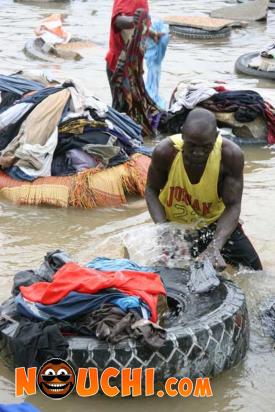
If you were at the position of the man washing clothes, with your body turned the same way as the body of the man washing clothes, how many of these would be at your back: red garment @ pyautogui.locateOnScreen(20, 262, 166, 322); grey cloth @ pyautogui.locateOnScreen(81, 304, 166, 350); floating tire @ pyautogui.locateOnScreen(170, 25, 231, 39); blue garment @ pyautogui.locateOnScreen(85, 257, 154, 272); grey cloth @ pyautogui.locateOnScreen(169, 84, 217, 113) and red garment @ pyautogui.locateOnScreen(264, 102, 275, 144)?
3

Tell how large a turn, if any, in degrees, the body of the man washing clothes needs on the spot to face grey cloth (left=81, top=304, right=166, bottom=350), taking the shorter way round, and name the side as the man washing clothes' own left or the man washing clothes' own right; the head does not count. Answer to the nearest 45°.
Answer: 0° — they already face it

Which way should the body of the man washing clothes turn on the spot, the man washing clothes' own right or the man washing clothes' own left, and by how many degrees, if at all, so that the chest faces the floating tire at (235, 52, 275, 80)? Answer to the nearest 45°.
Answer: approximately 180°

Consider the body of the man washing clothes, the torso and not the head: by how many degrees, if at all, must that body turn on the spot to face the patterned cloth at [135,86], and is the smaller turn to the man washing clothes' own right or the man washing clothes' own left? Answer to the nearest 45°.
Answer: approximately 180°

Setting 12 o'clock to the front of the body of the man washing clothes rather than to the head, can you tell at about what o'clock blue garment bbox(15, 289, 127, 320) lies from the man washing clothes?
The blue garment is roughly at 1 o'clock from the man washing clothes.

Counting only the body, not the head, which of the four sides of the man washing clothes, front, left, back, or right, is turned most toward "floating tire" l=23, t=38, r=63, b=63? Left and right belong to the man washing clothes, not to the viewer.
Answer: back

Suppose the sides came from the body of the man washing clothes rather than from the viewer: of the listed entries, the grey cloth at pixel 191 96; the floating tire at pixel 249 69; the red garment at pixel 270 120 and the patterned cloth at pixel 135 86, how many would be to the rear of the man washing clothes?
4

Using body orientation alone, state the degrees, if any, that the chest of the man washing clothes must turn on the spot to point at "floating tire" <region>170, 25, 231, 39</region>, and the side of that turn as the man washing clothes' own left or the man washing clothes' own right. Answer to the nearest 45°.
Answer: approximately 180°

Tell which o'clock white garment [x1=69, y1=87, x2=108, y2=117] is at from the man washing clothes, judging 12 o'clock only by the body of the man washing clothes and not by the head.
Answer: The white garment is roughly at 5 o'clock from the man washing clothes.

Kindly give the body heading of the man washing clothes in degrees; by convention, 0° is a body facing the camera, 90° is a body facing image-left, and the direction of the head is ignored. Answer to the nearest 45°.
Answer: approximately 0°

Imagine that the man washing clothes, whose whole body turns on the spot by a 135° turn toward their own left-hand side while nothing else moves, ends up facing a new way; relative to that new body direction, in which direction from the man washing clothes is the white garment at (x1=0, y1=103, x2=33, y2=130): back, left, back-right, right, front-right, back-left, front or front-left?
left

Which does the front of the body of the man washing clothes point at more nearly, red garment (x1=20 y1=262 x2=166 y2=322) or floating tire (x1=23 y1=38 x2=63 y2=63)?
the red garment

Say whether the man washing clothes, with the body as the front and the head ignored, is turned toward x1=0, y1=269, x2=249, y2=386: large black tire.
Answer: yes

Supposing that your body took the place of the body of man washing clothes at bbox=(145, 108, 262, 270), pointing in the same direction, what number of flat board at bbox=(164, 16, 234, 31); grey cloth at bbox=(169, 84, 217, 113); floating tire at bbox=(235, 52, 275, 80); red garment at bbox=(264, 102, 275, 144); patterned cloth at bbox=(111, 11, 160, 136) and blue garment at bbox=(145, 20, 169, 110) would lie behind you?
6

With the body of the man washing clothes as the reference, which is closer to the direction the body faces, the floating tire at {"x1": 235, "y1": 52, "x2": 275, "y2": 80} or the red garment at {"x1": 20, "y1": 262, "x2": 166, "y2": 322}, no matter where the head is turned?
the red garment

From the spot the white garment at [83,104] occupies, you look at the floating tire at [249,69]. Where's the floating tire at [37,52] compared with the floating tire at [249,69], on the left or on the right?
left

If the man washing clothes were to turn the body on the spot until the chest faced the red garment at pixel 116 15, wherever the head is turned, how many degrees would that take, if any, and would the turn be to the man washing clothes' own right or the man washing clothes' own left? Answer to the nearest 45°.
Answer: approximately 180°

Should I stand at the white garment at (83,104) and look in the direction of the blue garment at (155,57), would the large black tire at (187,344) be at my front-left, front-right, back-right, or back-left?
back-right

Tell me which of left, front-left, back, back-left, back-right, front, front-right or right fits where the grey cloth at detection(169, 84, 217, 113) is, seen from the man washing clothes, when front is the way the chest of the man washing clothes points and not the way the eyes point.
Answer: back
